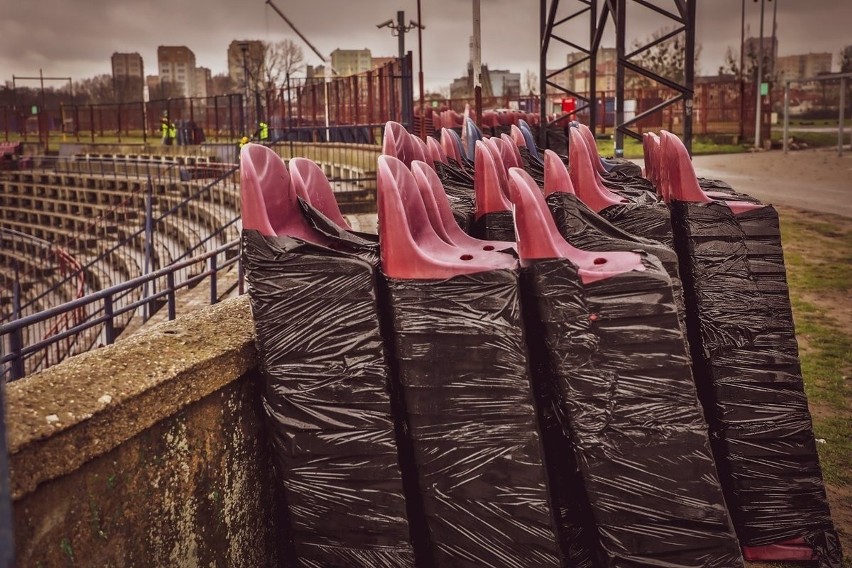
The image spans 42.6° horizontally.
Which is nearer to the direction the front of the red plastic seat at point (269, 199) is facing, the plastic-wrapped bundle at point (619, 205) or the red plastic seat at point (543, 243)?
the red plastic seat

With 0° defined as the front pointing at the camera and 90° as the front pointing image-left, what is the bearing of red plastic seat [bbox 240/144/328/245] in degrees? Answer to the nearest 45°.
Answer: approximately 315°

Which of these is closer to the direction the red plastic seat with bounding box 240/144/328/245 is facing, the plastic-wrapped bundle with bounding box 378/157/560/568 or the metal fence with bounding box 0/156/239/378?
the plastic-wrapped bundle

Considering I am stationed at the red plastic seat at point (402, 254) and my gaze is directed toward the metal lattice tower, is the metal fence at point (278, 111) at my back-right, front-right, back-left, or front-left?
front-left

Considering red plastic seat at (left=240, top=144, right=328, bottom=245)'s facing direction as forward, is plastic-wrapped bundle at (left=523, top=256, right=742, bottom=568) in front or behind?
in front

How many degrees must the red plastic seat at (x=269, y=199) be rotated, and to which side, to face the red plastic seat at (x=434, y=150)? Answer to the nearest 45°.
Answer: approximately 135° to its left

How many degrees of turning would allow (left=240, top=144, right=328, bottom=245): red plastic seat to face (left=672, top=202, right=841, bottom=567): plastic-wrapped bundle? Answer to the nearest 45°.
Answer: approximately 45° to its left

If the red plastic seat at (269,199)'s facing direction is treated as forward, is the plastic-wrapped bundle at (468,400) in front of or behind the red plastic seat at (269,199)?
in front

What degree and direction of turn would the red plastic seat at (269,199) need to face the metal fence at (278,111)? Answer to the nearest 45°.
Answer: approximately 135° to its left
